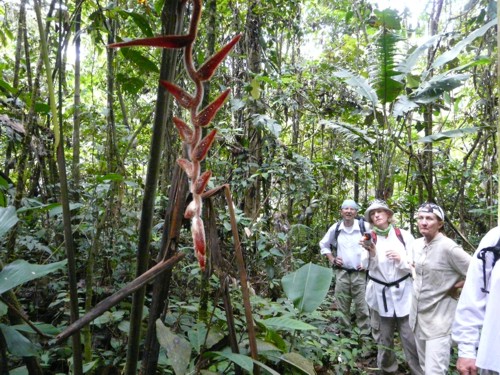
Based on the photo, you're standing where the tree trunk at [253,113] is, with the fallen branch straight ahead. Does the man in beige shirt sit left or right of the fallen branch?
left

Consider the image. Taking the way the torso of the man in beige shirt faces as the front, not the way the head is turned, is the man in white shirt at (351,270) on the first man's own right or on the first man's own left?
on the first man's own right

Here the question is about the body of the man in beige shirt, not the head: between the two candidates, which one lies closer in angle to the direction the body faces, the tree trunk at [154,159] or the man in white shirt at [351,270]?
the tree trunk

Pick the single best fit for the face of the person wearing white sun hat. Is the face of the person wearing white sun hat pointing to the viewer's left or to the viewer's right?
to the viewer's left

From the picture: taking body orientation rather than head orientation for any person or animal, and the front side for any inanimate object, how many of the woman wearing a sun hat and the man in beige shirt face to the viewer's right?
0

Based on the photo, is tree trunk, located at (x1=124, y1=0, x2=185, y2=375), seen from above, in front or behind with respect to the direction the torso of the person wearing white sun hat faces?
in front

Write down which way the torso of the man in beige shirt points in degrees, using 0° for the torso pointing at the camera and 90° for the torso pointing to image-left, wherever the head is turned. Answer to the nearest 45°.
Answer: approximately 45°

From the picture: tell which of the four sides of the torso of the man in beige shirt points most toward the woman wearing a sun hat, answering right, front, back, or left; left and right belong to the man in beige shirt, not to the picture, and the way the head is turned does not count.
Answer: right

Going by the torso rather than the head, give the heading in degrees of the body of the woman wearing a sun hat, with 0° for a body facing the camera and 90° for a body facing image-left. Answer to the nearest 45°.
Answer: approximately 0°
